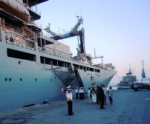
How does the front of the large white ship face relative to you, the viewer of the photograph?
facing away from the viewer and to the right of the viewer
